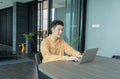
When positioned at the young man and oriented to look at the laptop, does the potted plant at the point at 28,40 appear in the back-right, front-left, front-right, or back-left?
back-left

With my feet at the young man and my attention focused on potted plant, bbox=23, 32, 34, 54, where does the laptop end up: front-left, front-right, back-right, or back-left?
back-right

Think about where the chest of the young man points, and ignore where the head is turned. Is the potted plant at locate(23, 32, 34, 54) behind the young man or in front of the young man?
behind
